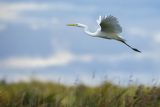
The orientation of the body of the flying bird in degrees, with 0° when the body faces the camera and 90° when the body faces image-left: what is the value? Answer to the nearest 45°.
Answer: approximately 90°
